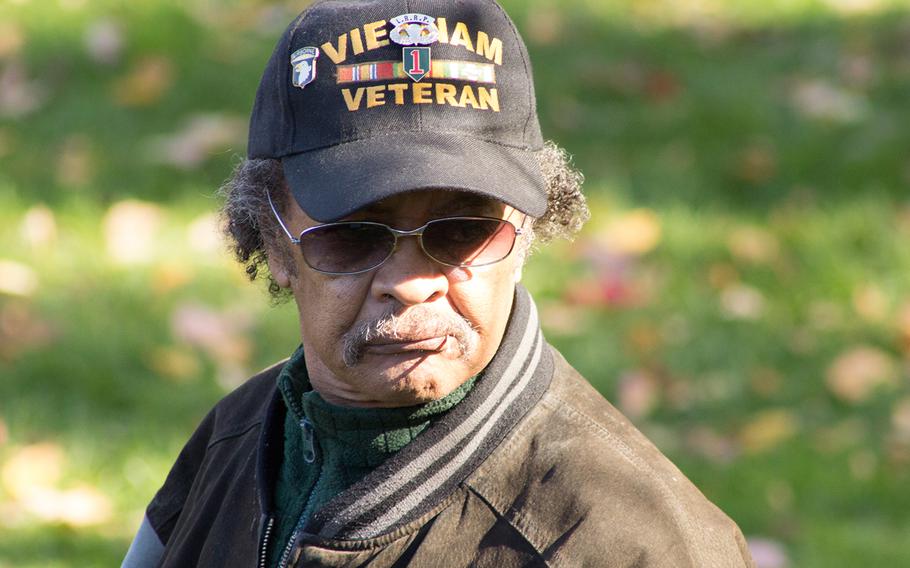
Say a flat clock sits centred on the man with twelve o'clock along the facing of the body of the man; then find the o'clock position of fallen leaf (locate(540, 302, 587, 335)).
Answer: The fallen leaf is roughly at 5 o'clock from the man.

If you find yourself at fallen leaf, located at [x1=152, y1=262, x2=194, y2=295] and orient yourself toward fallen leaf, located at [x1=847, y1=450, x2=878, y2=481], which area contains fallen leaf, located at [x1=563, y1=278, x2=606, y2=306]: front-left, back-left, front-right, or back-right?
front-left

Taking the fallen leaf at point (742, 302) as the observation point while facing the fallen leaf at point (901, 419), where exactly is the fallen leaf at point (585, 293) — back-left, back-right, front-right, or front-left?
back-right

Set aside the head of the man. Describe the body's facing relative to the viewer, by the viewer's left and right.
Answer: facing the viewer and to the left of the viewer

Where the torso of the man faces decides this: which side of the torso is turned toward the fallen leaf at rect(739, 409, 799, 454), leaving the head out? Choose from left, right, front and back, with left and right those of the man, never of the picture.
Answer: back

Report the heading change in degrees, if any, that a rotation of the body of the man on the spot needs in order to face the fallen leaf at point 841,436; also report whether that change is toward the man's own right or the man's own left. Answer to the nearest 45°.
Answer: approximately 180°

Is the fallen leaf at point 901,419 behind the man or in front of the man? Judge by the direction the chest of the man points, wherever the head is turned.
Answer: behind
